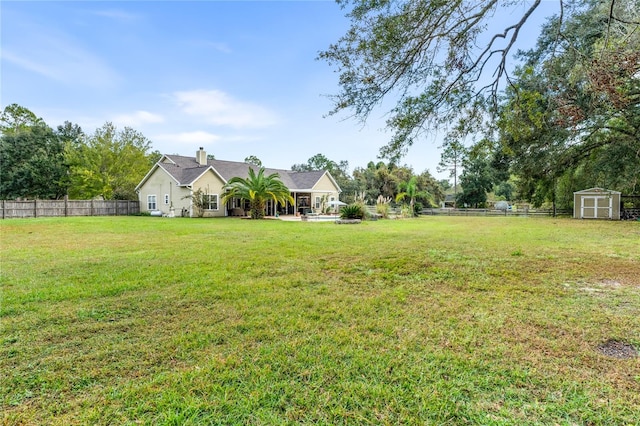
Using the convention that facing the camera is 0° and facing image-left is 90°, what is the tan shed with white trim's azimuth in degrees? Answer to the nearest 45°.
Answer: approximately 0°

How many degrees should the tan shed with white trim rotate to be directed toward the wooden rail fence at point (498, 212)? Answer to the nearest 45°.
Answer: approximately 135° to its right

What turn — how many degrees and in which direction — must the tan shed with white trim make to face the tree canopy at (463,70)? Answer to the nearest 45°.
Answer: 0° — it already faces it

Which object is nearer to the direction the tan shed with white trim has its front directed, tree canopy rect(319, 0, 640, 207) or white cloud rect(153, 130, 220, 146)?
the tree canopy

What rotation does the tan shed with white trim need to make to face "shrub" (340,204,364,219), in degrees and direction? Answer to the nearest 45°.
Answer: approximately 45° to its right

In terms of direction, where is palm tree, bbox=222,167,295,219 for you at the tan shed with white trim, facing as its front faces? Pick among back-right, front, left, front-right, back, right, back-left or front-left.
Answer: front-right

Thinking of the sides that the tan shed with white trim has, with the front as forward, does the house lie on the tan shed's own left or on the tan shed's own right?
on the tan shed's own right

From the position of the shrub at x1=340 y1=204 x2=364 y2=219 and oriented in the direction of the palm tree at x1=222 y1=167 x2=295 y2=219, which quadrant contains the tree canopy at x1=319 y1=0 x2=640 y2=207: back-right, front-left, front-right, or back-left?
back-left

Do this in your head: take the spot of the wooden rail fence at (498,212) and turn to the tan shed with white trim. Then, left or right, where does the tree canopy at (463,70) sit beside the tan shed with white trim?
right
